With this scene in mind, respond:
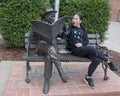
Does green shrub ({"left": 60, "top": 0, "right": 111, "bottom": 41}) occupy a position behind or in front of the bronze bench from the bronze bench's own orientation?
behind

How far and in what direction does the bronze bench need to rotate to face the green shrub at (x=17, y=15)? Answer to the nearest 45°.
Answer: approximately 135° to its right

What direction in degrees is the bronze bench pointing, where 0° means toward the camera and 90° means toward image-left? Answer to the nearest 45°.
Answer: approximately 0°

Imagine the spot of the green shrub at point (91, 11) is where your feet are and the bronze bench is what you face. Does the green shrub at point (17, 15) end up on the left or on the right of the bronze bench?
right
